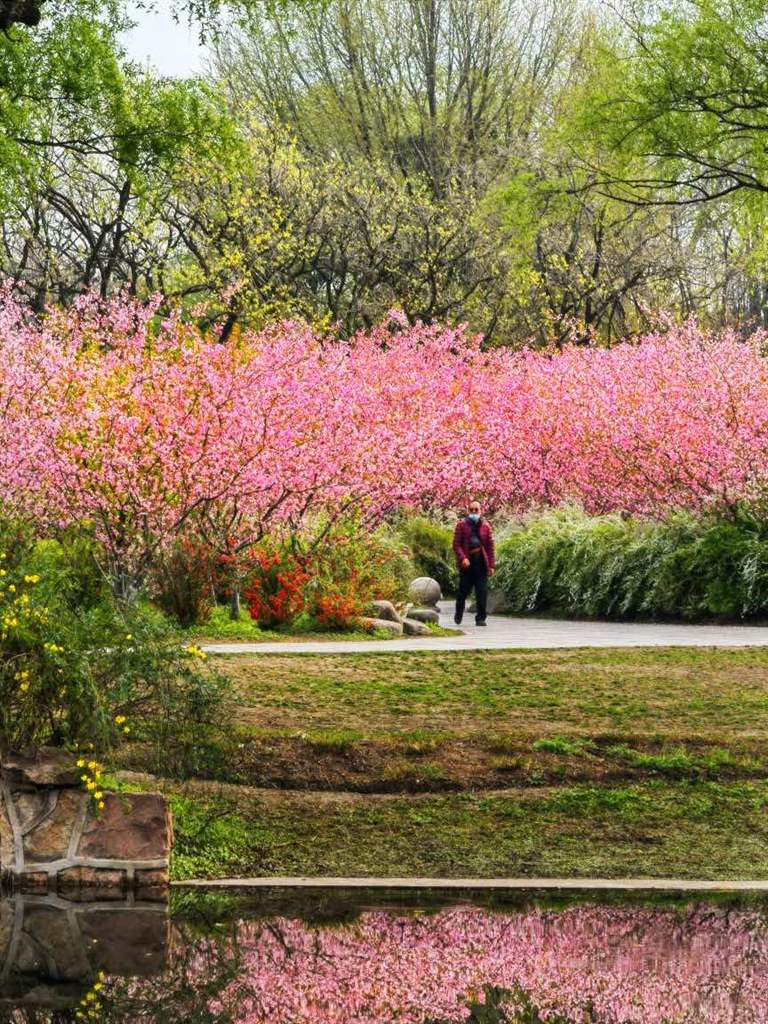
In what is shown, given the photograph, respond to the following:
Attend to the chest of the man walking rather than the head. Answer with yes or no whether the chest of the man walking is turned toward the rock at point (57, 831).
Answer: yes

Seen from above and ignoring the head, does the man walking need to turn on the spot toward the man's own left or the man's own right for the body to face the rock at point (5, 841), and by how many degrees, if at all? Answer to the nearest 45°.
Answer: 0° — they already face it

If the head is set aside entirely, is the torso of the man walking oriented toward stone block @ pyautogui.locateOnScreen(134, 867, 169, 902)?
yes

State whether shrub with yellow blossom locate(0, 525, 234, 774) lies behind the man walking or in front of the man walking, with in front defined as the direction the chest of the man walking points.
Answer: in front

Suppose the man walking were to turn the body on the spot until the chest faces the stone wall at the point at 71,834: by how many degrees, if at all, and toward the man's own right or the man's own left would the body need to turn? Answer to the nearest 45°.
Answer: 0° — they already face it

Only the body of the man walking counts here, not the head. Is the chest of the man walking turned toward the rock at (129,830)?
yes

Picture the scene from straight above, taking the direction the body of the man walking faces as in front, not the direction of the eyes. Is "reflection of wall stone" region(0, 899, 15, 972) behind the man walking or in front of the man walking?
in front

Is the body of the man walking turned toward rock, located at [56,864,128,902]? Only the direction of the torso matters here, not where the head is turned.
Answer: yes

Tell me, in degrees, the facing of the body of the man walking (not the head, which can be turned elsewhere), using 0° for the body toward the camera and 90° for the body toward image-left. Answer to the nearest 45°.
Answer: approximately 0°
